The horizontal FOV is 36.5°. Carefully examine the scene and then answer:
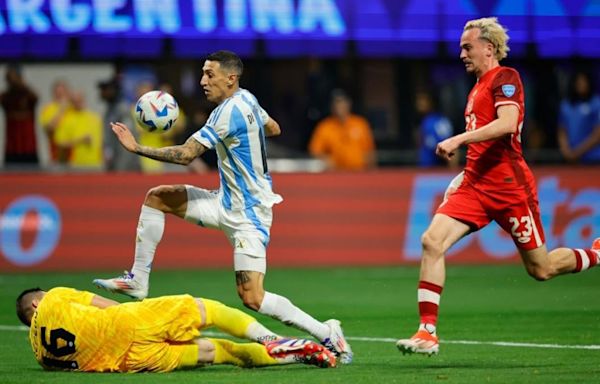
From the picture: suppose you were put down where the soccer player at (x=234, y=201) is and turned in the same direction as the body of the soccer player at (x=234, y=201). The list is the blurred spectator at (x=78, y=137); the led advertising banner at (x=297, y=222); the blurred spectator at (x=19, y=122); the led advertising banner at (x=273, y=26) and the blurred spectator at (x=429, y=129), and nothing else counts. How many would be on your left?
0

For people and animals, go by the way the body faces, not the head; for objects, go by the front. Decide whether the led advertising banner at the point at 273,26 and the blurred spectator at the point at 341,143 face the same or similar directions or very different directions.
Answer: same or similar directions

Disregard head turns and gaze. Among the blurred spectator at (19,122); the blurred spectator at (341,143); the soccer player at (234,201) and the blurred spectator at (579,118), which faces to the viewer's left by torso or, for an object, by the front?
the soccer player

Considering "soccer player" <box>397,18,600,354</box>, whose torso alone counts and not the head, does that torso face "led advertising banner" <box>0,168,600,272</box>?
no

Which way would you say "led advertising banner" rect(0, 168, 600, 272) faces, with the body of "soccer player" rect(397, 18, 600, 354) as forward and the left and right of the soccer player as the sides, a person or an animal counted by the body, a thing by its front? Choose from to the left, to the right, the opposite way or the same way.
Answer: to the left

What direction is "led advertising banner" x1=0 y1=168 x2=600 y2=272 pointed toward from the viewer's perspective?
toward the camera

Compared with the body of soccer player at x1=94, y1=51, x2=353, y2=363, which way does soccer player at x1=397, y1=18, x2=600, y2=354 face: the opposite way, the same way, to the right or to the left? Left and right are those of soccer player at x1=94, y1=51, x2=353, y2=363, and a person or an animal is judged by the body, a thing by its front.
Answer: the same way

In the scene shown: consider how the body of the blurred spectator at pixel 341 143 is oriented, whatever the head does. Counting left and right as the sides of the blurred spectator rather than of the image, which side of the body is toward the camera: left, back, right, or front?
front

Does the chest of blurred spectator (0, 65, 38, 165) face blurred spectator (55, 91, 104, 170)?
no

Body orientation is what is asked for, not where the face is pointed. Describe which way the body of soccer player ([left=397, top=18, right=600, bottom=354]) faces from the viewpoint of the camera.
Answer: to the viewer's left

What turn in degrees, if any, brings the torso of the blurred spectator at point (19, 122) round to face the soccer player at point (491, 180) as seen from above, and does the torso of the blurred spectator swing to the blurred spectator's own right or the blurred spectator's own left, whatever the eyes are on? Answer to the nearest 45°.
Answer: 0° — they already face them

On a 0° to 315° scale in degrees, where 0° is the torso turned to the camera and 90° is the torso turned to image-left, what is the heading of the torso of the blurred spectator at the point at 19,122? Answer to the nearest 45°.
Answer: approximately 0°

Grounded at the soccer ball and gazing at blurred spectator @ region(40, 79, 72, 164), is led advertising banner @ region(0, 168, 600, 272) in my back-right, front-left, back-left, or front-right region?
front-right

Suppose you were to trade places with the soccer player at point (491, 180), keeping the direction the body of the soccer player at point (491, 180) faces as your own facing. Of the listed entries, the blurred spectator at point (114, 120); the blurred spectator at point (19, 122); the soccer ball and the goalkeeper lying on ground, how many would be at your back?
0

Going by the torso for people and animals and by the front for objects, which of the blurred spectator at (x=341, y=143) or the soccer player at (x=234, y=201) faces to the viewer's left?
the soccer player

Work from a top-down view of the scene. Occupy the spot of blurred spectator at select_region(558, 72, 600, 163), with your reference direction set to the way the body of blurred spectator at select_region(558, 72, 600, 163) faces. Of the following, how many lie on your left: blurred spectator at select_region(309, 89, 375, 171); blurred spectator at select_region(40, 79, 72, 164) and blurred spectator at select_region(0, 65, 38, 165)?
0

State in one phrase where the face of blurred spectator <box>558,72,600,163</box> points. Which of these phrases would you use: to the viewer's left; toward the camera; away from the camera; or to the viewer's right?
toward the camera

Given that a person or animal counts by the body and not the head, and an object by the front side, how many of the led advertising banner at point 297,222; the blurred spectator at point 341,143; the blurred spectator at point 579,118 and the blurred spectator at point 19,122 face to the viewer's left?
0

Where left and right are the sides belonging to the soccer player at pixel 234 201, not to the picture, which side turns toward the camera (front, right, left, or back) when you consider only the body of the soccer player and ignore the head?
left
